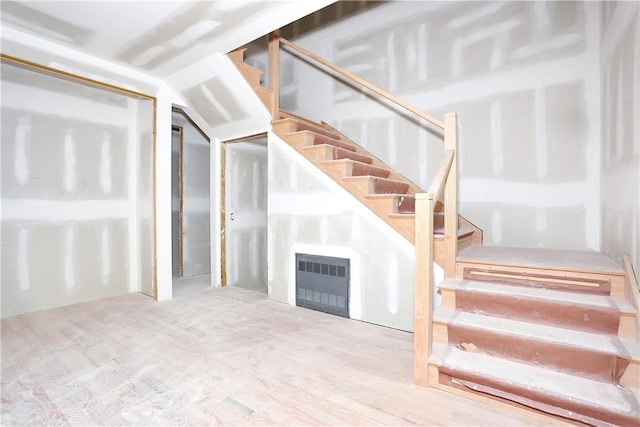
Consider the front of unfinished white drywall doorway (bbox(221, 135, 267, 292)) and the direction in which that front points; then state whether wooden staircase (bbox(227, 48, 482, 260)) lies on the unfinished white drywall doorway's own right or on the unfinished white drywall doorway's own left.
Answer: on the unfinished white drywall doorway's own left

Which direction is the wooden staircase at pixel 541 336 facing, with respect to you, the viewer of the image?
facing the viewer

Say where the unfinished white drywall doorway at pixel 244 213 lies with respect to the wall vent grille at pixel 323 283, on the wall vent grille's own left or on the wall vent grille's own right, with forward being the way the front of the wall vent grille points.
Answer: on the wall vent grille's own right

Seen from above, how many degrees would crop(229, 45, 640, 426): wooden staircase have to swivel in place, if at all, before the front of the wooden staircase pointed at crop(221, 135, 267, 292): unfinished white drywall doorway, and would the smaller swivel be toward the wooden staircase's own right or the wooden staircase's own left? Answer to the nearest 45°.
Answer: approximately 135° to the wooden staircase's own right

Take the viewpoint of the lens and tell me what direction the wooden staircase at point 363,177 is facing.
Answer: facing the viewer and to the right of the viewer

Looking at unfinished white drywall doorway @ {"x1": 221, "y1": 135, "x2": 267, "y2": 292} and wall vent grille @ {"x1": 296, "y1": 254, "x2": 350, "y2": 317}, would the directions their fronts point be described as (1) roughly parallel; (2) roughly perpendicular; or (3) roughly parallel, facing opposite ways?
roughly parallel

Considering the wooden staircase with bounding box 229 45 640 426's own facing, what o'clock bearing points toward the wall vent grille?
The wall vent grille is roughly at 4 o'clock from the wooden staircase.

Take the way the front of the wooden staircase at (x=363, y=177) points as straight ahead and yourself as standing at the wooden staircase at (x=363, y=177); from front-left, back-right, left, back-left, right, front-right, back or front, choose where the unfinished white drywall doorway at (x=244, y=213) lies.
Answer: back

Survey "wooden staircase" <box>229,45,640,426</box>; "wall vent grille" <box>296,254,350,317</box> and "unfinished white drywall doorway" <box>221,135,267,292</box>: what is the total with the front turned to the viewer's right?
0
